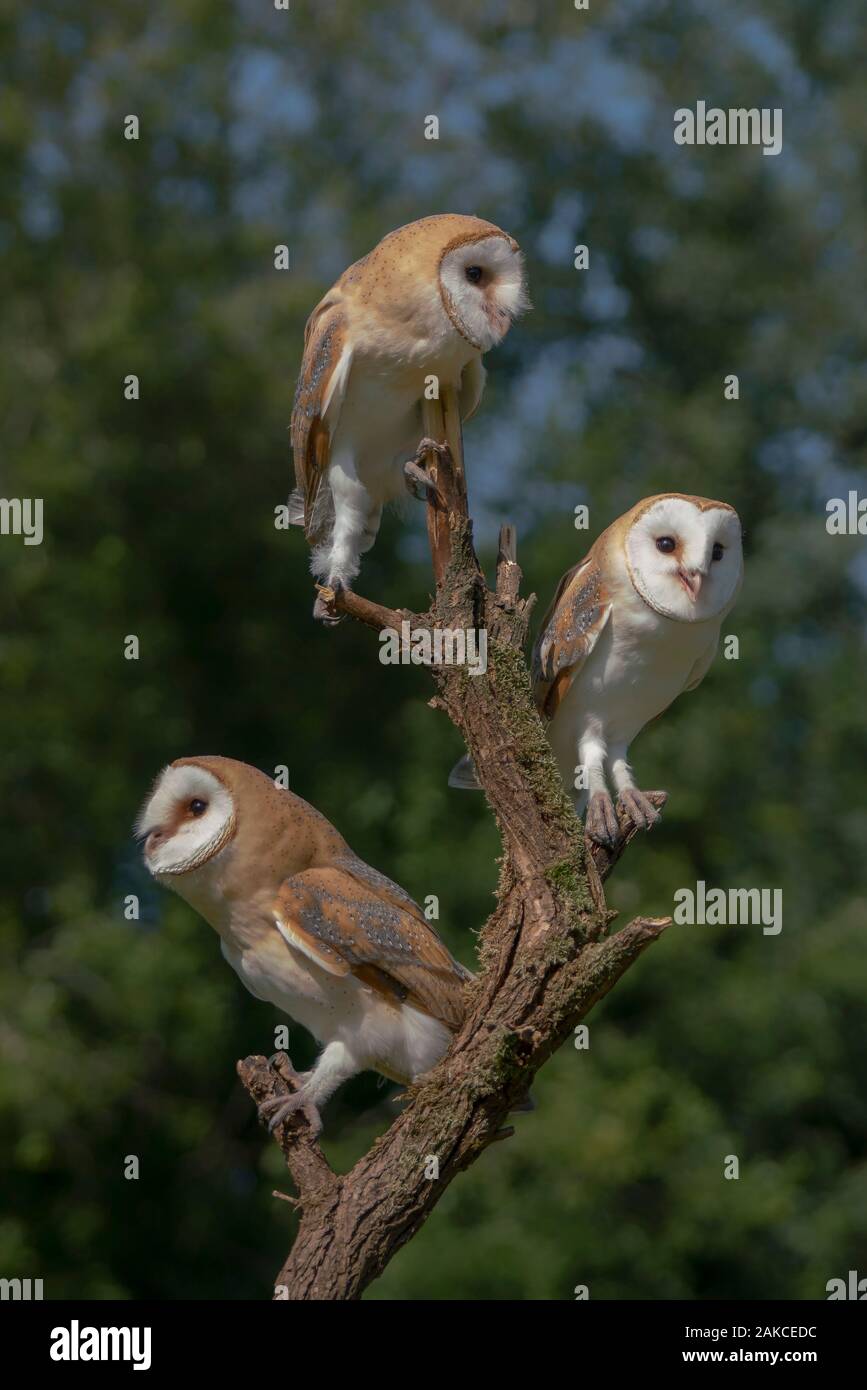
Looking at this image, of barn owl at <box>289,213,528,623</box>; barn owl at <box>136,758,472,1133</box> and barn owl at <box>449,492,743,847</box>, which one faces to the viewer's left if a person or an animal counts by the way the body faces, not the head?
barn owl at <box>136,758,472,1133</box>

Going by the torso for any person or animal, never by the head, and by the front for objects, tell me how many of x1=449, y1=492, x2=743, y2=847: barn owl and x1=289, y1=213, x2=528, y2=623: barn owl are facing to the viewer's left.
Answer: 0

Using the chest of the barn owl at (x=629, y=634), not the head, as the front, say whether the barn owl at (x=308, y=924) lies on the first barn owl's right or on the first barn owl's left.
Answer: on the first barn owl's right

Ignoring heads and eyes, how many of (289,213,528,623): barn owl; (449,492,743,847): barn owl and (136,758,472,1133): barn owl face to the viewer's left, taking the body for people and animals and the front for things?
1

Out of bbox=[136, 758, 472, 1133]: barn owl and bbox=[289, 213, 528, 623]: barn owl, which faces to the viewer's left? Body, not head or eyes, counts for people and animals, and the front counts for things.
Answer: bbox=[136, 758, 472, 1133]: barn owl

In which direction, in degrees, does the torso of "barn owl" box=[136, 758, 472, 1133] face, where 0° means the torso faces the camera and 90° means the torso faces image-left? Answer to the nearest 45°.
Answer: approximately 90°

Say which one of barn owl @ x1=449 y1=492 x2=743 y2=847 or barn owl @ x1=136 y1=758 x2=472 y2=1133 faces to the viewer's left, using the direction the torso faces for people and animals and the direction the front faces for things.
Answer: barn owl @ x1=136 y1=758 x2=472 y2=1133

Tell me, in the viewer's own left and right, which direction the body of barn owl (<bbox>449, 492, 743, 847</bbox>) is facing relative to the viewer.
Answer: facing the viewer and to the right of the viewer
